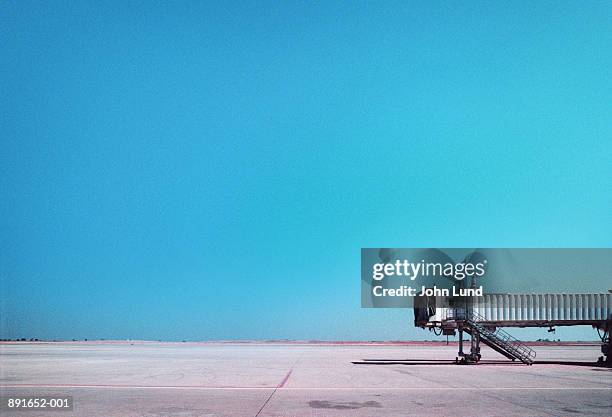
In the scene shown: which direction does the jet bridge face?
to the viewer's left

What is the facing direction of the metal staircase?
to the viewer's right
